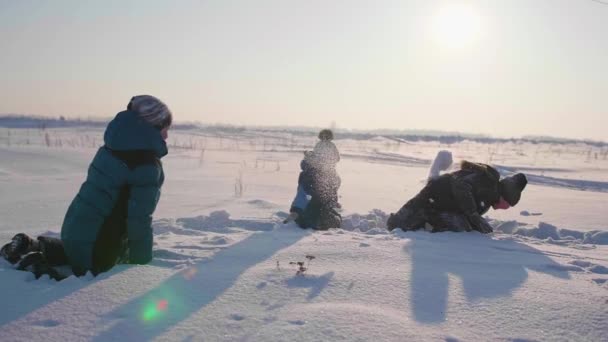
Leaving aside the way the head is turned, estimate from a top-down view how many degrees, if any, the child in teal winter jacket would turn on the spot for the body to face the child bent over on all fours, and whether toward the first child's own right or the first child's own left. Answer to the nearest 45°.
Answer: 0° — they already face them

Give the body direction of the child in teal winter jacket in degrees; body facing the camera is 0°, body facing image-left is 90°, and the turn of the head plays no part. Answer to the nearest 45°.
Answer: approximately 270°

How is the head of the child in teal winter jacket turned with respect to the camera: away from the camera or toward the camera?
away from the camera
